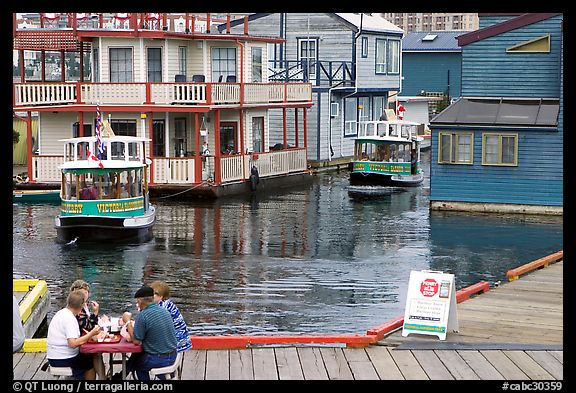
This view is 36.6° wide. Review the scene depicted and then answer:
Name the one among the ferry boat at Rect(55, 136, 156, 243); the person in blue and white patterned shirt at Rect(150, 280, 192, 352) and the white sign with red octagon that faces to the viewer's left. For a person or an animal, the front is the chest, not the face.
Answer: the person in blue and white patterned shirt

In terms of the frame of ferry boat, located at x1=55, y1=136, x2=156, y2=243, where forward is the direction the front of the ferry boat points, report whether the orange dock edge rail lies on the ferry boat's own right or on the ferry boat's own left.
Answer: on the ferry boat's own left

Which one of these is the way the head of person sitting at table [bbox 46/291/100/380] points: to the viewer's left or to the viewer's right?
to the viewer's right

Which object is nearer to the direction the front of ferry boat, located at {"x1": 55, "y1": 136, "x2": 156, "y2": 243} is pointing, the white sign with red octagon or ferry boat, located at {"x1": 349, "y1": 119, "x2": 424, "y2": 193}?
the white sign with red octagon

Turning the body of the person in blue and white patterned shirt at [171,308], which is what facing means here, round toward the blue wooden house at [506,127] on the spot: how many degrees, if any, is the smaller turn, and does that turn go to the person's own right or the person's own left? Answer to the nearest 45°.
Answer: approximately 135° to the person's own right

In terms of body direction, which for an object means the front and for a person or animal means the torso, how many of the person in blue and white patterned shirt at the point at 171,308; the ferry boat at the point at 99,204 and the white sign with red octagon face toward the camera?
2

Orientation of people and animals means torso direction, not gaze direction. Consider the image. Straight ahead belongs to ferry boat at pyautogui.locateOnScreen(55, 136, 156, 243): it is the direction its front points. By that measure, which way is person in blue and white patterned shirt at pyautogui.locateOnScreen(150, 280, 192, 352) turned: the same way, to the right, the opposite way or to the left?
to the right

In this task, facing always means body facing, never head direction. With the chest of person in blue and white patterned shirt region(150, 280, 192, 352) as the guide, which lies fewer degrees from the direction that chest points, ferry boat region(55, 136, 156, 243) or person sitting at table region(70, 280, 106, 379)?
the person sitting at table

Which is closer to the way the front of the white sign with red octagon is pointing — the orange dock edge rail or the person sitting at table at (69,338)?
the person sitting at table

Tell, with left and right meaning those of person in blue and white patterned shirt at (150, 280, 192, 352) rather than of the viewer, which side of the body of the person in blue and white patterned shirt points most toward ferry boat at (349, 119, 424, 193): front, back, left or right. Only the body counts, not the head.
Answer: right

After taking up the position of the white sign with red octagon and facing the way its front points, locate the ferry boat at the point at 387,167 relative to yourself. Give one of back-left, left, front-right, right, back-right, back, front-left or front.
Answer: back

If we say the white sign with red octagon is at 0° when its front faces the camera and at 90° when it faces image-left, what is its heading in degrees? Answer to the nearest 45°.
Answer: approximately 0°
